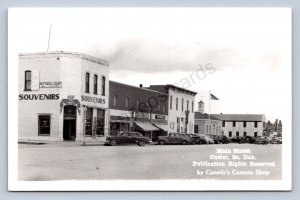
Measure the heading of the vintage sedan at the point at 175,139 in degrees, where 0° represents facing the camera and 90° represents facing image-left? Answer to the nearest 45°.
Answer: approximately 90°
